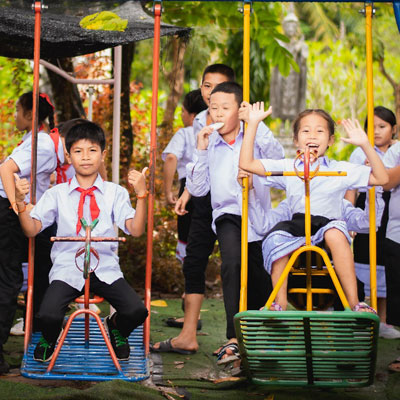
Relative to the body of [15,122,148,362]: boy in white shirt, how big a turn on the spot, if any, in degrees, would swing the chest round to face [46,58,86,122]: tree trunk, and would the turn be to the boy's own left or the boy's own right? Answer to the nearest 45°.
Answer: approximately 180°

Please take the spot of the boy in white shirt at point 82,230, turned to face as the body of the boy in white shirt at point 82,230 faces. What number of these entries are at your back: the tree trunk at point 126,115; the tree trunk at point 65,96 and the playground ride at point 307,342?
2

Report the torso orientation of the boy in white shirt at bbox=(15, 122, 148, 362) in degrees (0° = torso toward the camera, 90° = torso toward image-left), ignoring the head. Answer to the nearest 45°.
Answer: approximately 0°

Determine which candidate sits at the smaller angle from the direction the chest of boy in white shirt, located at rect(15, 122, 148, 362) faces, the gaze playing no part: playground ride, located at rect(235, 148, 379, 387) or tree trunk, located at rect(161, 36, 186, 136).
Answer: the playground ride

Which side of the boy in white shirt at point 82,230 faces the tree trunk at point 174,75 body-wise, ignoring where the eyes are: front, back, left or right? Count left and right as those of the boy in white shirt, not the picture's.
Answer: back

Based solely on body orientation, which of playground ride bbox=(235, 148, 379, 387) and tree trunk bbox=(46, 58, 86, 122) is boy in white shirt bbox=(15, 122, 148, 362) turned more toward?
the playground ride

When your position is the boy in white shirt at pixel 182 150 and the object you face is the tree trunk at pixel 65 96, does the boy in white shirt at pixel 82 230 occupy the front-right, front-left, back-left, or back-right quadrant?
back-left

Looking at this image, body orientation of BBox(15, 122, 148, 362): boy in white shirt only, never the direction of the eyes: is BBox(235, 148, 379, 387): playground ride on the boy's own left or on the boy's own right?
on the boy's own left
